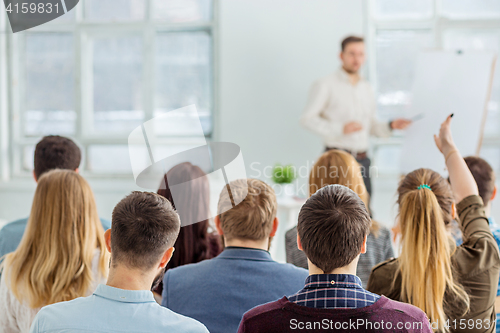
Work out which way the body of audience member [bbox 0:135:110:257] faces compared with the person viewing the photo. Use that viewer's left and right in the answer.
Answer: facing away from the viewer

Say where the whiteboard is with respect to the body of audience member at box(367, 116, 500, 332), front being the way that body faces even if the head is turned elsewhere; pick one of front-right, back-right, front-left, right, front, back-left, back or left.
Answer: front

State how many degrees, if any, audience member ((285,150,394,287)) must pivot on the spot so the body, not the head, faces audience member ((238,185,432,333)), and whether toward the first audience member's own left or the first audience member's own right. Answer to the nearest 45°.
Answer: approximately 180°

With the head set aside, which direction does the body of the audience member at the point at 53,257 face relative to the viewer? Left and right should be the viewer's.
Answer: facing away from the viewer

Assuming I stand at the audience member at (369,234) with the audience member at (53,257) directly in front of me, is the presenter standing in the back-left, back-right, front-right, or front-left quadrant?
back-right

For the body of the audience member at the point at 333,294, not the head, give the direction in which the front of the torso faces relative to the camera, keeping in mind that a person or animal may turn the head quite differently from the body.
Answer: away from the camera

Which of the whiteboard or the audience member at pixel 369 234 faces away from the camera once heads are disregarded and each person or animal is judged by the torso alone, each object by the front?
the audience member

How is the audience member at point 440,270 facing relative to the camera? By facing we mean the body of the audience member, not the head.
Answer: away from the camera

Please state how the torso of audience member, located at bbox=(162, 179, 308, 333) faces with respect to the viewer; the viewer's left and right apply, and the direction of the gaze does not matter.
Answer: facing away from the viewer
